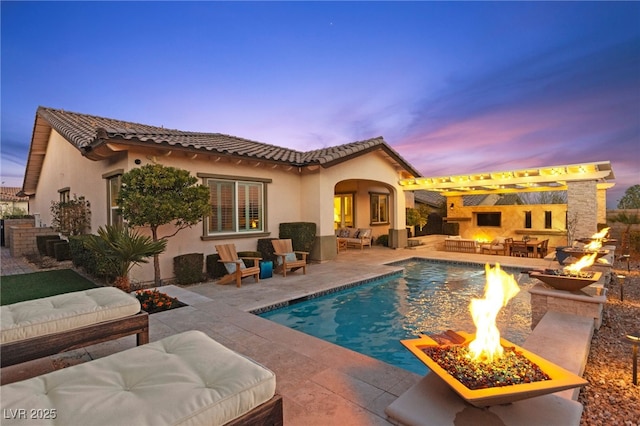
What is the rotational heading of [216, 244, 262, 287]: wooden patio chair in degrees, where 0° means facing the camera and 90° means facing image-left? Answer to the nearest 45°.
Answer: approximately 315°

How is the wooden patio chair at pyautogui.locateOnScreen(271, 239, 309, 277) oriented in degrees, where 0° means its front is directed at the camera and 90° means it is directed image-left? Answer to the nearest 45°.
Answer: approximately 315°

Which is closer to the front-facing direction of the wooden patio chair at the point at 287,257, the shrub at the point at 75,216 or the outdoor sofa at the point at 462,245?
the outdoor sofa

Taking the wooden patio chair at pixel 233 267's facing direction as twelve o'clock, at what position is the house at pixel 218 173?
The house is roughly at 7 o'clock from the wooden patio chair.

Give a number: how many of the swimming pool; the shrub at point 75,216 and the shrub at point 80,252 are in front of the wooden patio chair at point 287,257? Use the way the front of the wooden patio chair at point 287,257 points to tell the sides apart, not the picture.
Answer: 1

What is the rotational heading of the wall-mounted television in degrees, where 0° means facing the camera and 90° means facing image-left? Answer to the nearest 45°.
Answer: approximately 0°

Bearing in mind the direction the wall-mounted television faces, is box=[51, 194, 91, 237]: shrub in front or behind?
in front
